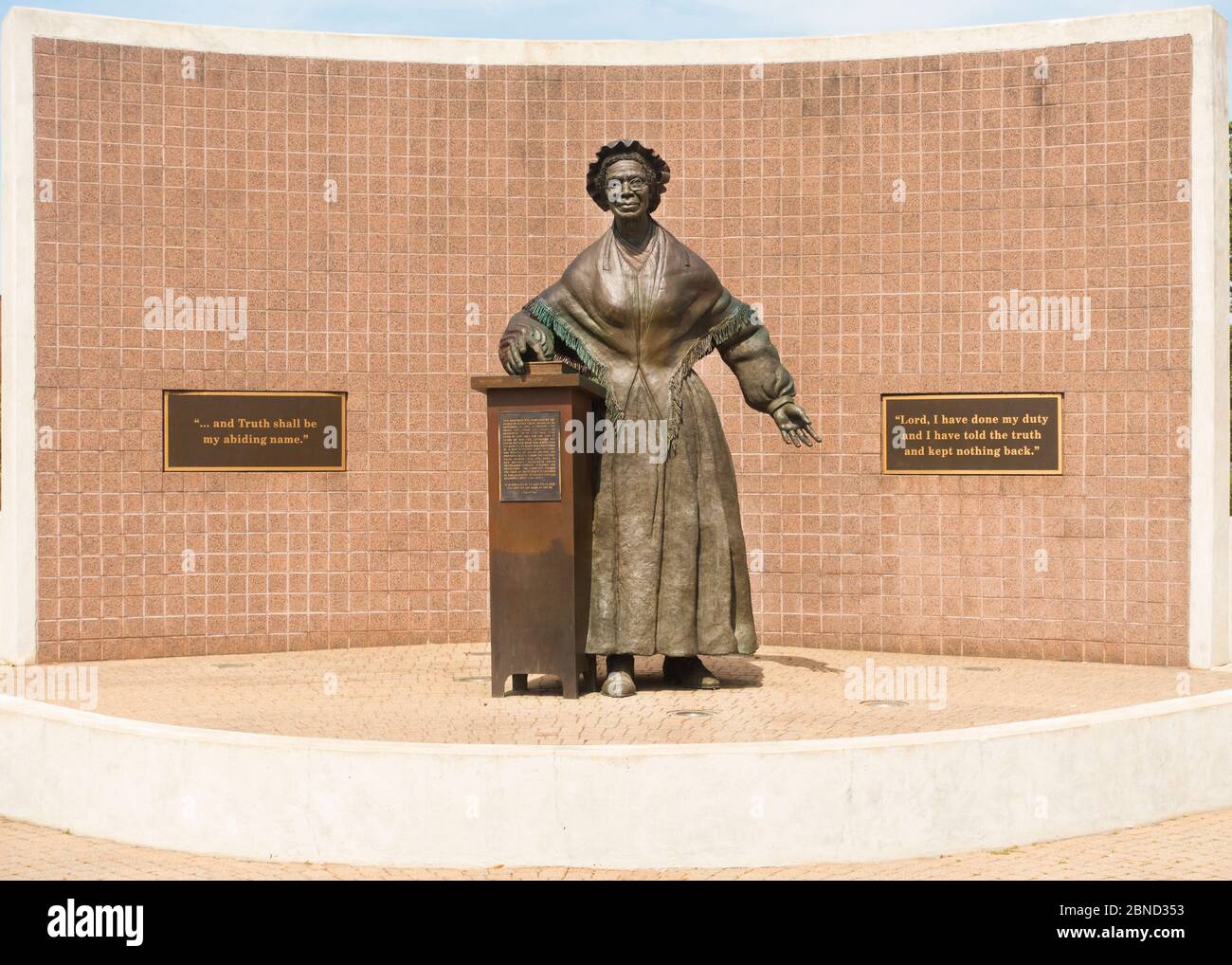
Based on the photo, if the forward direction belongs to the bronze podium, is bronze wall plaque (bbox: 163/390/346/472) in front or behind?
behind

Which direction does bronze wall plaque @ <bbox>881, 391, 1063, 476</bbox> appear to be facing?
toward the camera

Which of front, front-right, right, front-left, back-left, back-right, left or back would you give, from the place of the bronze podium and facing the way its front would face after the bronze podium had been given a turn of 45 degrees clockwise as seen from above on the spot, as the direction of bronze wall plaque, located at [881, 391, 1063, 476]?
back

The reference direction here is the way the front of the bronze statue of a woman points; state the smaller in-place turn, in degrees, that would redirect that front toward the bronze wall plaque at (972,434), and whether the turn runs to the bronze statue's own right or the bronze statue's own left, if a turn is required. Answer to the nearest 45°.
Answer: approximately 135° to the bronze statue's own left

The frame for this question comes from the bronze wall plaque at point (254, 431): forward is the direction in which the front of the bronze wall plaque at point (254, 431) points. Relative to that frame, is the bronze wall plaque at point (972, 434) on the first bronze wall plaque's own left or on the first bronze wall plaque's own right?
on the first bronze wall plaque's own left

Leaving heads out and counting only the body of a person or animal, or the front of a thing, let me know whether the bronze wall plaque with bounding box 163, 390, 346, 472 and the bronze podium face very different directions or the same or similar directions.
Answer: same or similar directions

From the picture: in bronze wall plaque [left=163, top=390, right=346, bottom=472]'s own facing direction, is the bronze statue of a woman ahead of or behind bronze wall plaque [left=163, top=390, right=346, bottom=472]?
ahead

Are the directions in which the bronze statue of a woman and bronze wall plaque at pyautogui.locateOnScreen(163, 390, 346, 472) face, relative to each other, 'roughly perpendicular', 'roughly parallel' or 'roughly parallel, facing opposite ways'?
roughly parallel

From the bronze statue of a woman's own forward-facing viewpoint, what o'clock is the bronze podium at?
The bronze podium is roughly at 2 o'clock from the bronze statue of a woman.

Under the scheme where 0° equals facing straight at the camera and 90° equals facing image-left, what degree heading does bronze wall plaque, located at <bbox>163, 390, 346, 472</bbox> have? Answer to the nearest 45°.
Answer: approximately 0°

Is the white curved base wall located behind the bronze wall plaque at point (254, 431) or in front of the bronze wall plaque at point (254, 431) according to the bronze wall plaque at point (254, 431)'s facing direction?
in front
